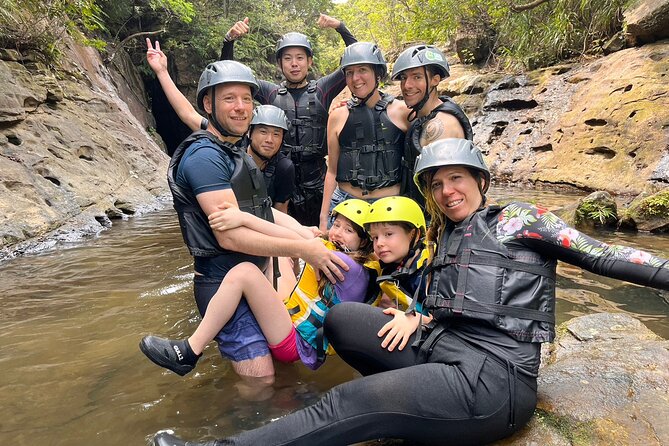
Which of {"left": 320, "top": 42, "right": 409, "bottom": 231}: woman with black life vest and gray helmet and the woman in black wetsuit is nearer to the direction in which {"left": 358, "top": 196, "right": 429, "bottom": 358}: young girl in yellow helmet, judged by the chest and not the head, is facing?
the woman in black wetsuit

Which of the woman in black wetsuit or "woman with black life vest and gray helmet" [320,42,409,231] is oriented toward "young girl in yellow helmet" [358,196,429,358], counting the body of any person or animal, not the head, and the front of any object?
the woman with black life vest and gray helmet

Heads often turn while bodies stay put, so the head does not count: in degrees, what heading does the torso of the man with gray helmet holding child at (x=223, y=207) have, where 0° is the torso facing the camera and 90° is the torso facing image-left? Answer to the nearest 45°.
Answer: approximately 315°

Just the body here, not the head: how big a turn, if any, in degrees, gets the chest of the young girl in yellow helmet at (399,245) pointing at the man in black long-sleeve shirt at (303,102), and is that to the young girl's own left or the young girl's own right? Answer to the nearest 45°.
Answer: approximately 135° to the young girl's own right

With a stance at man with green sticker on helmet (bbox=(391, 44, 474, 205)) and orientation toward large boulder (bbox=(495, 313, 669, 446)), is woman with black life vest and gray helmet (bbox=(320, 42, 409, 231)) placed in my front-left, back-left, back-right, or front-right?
back-right

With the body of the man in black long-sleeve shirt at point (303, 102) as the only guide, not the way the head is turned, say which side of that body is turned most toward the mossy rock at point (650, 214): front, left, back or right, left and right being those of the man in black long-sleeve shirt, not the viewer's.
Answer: left

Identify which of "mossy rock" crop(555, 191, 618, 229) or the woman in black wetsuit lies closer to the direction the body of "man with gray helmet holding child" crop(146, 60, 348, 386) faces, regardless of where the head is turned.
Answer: the woman in black wetsuit

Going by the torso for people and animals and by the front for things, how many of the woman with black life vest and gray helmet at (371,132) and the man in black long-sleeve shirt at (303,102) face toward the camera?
2
